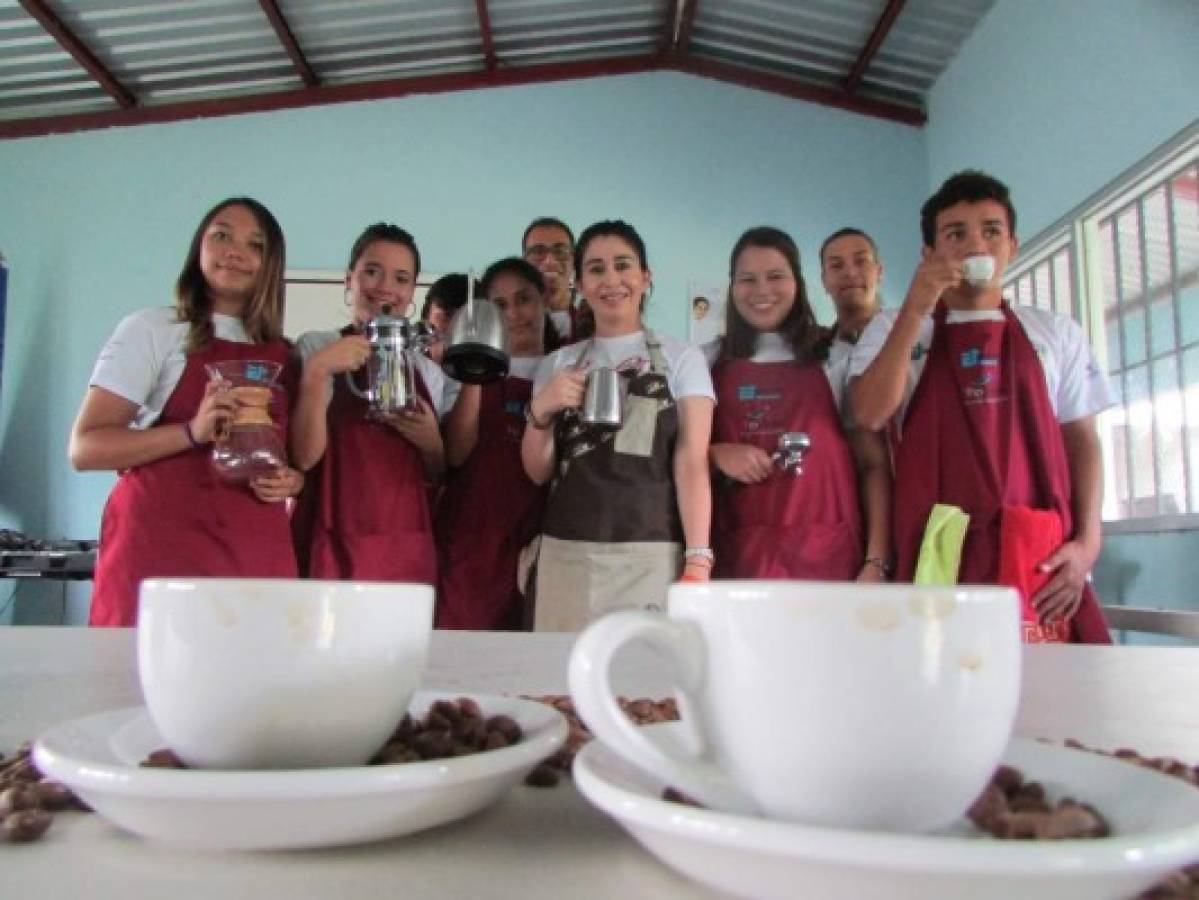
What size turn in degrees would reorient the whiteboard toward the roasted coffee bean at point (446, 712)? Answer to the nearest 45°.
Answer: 0° — it already faces it

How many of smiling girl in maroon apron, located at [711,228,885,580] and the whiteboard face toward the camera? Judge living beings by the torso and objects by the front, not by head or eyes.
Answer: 2

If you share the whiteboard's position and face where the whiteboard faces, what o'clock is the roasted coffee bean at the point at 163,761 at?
The roasted coffee bean is roughly at 12 o'clock from the whiteboard.

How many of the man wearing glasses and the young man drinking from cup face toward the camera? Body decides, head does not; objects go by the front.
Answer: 2

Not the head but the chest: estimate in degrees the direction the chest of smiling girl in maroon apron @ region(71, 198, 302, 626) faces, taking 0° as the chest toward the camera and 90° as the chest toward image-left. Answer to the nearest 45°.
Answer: approximately 315°

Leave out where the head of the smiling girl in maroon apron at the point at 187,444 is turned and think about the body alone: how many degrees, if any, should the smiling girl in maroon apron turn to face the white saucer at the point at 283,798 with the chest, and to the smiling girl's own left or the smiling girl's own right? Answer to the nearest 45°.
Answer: approximately 45° to the smiling girl's own right

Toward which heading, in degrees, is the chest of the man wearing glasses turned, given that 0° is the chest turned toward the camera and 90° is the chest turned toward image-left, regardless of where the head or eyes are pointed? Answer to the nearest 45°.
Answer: approximately 0°

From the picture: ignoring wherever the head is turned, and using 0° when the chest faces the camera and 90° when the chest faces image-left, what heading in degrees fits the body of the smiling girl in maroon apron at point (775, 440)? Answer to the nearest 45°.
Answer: approximately 0°
